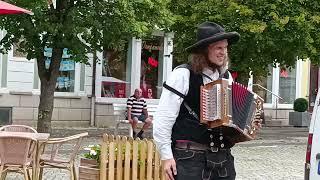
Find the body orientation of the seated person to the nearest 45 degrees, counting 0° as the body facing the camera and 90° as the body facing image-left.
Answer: approximately 0°

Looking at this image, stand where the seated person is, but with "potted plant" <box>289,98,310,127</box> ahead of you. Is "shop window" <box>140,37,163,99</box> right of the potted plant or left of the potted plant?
left

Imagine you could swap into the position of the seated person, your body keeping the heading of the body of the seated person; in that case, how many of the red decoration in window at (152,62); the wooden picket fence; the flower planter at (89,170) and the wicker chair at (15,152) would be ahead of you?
3

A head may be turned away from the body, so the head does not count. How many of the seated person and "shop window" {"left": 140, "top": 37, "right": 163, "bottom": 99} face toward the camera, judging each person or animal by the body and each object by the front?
2

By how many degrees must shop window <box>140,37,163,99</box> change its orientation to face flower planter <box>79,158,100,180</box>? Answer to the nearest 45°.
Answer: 0° — it already faces it

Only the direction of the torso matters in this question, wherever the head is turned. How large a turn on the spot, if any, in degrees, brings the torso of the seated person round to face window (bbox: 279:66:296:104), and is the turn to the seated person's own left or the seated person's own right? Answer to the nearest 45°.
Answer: approximately 135° to the seated person's own left

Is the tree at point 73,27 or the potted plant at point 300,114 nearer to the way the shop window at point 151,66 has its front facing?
the tree

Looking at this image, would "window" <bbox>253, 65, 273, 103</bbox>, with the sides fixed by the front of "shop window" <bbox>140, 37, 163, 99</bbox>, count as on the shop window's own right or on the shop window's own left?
on the shop window's own left

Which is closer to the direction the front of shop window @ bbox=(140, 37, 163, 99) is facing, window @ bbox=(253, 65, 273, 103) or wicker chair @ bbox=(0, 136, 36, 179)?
the wicker chair

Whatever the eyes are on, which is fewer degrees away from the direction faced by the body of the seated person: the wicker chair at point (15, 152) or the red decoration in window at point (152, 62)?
the wicker chair

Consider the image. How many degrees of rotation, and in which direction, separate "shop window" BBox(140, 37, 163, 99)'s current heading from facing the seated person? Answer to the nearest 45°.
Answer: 0° — it already faces them
